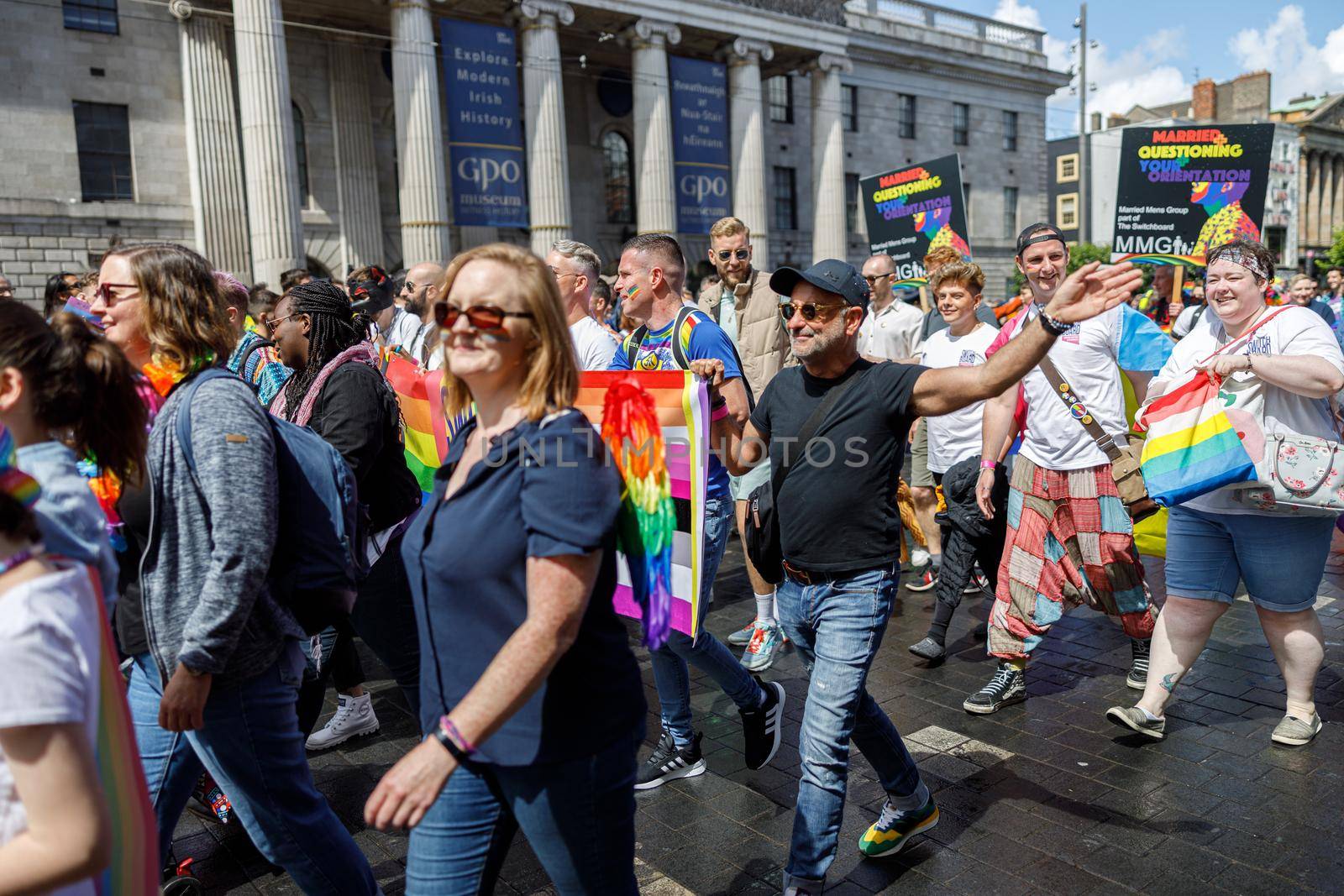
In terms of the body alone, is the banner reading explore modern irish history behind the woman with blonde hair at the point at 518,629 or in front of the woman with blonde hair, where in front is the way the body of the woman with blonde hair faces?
behind

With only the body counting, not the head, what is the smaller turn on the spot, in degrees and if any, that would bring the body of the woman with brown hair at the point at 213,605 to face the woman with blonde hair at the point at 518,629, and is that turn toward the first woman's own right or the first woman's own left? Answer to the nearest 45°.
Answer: approximately 135° to the first woman's own left

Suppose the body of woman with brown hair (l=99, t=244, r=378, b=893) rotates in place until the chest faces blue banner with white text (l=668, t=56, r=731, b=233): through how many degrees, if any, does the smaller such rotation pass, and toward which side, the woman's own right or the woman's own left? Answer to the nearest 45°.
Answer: approximately 135° to the woman's own right

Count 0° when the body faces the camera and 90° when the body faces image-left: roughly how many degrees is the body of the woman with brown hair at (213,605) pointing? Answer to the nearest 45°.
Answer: approximately 90°

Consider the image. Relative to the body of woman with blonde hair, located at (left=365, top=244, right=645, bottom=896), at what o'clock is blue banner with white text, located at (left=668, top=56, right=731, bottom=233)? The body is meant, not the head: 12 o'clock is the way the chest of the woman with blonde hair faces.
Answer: The blue banner with white text is roughly at 5 o'clock from the woman with blonde hair.

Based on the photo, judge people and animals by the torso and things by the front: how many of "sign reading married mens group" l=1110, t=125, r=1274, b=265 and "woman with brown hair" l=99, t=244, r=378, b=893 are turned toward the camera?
1

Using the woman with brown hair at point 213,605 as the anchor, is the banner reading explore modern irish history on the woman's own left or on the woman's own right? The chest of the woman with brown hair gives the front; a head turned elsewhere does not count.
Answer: on the woman's own right

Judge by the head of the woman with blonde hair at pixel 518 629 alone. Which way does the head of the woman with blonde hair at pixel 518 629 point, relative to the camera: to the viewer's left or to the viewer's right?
to the viewer's left

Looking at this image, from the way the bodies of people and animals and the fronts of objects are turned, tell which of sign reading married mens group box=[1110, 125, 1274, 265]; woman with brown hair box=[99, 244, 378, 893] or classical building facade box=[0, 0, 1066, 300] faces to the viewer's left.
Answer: the woman with brown hair

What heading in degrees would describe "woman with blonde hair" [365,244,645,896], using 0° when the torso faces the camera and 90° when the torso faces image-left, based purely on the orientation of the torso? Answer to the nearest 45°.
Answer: approximately 45°

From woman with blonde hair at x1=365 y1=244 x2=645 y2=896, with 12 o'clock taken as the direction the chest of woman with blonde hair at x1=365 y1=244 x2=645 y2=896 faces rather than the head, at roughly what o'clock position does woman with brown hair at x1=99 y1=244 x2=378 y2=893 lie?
woman with brown hair at x1=99 y1=244 x2=378 y2=893 is roughly at 3 o'clock from woman with blonde hair at x1=365 y1=244 x2=645 y2=896.

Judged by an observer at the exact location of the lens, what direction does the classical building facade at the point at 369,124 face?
facing the viewer and to the right of the viewer

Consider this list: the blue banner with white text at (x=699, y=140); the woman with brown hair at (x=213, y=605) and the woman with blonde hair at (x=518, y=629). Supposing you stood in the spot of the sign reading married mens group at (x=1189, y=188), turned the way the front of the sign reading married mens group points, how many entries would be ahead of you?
2

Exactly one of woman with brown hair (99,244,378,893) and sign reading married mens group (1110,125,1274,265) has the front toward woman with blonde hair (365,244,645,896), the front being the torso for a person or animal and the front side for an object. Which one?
the sign reading married mens group

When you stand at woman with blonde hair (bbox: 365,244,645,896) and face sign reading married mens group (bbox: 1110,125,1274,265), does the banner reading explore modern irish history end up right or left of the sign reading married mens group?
left

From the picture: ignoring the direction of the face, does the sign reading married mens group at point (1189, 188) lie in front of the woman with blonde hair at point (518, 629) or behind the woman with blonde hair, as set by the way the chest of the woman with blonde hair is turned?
behind

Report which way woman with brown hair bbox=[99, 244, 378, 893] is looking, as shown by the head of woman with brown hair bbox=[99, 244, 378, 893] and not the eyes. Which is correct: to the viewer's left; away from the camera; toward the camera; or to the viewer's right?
to the viewer's left
